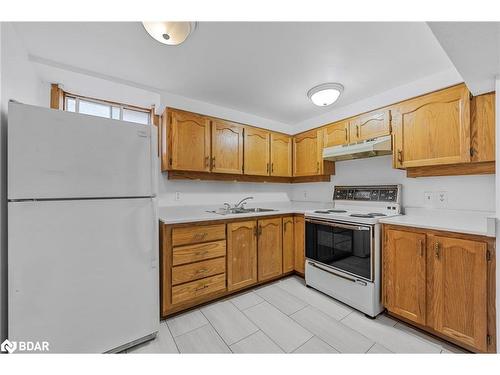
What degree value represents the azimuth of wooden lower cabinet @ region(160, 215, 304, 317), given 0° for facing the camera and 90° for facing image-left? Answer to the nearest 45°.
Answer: approximately 315°
